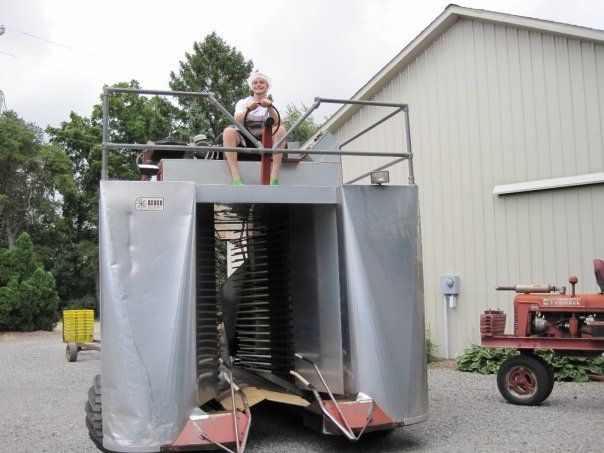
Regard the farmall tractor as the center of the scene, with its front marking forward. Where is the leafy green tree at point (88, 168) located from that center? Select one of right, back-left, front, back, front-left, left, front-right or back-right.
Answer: front-right

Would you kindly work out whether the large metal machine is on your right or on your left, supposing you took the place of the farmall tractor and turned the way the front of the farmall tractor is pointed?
on your left

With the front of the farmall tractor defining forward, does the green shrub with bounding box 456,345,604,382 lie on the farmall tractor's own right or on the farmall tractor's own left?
on the farmall tractor's own right

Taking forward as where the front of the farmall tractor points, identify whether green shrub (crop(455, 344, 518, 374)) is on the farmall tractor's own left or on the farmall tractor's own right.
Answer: on the farmall tractor's own right

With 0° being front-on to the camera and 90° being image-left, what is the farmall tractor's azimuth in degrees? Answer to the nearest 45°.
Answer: approximately 90°
